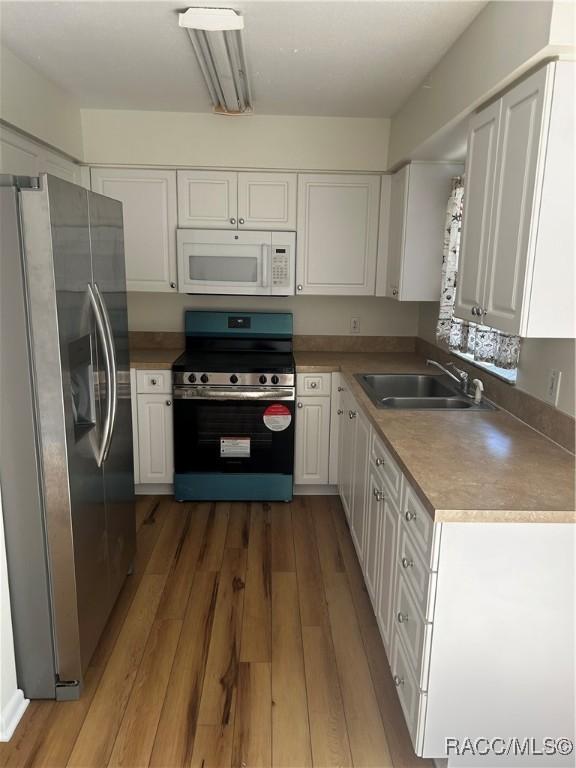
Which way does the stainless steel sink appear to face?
to the viewer's left

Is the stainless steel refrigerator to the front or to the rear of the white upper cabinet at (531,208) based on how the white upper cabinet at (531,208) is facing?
to the front

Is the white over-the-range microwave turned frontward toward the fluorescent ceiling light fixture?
yes

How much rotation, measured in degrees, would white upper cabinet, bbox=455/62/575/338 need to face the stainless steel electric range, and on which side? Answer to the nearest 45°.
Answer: approximately 90° to its right
